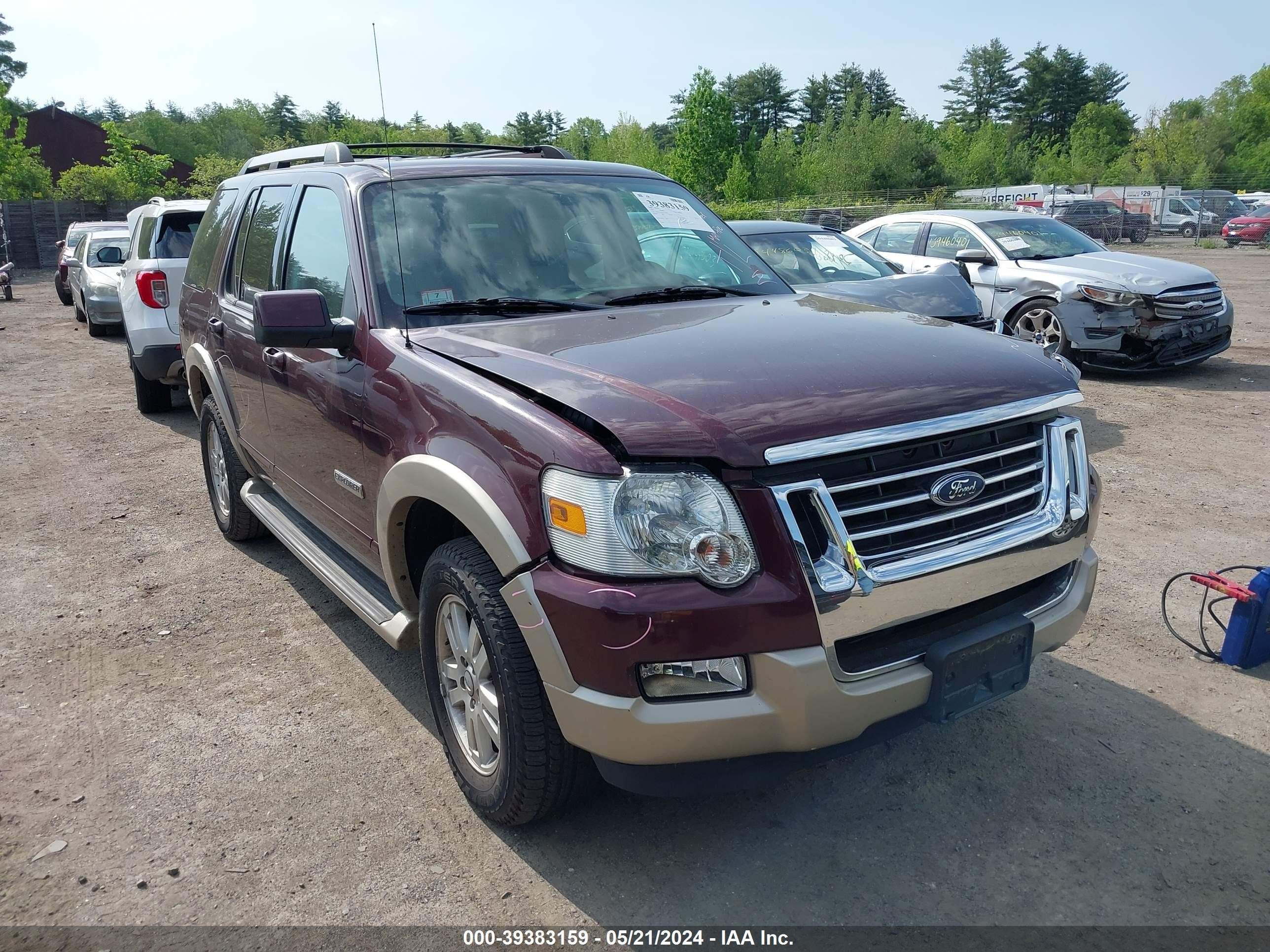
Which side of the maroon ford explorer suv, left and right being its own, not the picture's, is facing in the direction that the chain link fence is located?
left

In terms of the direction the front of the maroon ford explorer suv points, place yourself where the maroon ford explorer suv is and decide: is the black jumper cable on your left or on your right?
on your left

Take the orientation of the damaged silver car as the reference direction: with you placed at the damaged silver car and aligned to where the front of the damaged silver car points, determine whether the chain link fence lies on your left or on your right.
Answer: on your left

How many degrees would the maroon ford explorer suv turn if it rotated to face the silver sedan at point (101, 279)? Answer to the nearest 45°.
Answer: approximately 180°

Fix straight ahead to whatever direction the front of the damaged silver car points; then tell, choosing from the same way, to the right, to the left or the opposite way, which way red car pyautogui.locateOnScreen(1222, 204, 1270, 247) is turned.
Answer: to the right

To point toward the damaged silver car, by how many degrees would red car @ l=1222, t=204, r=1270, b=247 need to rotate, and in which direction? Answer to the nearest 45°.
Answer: approximately 45° to its left

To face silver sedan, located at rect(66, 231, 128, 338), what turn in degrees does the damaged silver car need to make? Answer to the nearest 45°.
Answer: approximately 135° to its right

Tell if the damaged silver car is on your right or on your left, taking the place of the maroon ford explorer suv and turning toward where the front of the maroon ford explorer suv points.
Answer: on your left

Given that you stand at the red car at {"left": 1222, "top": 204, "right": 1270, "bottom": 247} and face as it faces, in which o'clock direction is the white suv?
The white suv is roughly at 11 o'clock from the red car.

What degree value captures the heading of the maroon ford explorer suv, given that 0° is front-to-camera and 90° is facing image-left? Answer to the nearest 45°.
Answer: approximately 315°

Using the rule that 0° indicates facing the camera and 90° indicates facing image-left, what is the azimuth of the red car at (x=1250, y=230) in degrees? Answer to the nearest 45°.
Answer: approximately 45°

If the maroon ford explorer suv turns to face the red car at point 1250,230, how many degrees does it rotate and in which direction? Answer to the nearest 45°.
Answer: approximately 90° to its left
